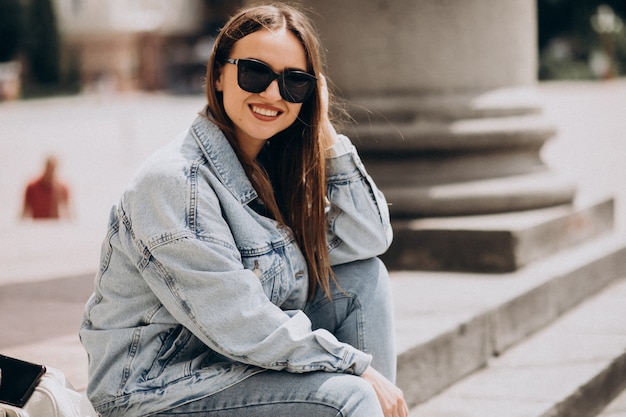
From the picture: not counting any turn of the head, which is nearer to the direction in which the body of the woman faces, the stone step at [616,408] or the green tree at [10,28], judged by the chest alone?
the stone step

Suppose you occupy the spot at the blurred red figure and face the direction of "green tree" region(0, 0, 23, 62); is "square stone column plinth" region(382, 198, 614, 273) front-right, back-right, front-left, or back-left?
back-right

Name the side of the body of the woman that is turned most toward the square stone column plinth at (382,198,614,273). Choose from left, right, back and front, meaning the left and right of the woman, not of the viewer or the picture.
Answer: left

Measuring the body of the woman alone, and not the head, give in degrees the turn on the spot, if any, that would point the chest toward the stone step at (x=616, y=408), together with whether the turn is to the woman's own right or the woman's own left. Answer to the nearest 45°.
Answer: approximately 90° to the woman's own left

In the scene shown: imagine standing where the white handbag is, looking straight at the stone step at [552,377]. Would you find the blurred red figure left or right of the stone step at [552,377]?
left

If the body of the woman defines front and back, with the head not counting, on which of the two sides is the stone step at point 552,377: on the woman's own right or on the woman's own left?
on the woman's own left

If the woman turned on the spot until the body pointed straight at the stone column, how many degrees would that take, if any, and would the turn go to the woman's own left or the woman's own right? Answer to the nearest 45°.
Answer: approximately 135° to the woman's own left
